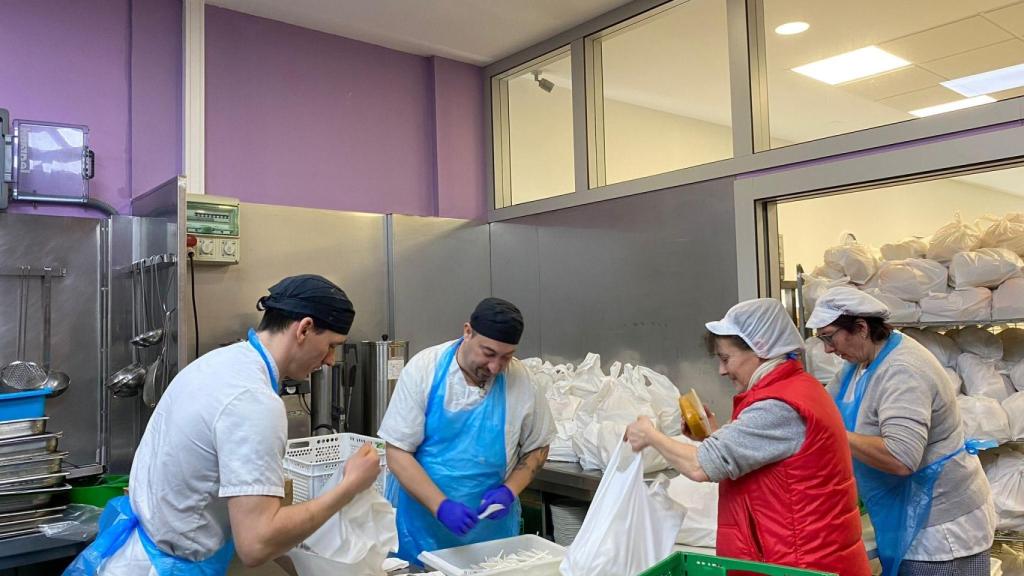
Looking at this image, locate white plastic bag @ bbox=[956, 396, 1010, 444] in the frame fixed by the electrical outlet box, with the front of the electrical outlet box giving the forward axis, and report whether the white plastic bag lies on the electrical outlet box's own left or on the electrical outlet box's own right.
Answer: on the electrical outlet box's own left

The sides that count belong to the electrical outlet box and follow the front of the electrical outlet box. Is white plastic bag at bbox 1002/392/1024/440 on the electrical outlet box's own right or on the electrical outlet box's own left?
on the electrical outlet box's own left

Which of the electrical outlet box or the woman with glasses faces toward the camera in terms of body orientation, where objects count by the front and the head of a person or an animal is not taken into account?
the electrical outlet box

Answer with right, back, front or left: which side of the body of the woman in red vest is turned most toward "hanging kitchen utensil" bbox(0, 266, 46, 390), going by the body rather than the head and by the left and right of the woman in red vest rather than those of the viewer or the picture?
front

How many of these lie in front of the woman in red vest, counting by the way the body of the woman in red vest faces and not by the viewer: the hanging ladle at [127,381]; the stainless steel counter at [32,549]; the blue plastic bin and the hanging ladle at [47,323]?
4

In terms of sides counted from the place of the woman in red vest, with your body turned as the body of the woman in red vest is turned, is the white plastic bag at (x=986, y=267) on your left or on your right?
on your right

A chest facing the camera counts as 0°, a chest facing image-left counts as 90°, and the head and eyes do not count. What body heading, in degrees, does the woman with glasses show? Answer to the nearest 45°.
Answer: approximately 90°

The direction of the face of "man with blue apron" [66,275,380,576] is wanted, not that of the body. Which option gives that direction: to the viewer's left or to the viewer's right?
to the viewer's right

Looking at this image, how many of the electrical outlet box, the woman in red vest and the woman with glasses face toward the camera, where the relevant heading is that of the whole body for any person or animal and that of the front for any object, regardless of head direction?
1

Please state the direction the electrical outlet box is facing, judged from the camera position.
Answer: facing the viewer

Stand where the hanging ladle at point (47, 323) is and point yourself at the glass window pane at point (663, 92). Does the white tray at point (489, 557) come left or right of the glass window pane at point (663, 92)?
right

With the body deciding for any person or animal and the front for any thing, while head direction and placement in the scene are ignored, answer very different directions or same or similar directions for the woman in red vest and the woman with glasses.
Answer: same or similar directions

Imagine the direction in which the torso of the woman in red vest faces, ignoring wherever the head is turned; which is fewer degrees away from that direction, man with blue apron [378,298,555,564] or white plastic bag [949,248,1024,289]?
the man with blue apron

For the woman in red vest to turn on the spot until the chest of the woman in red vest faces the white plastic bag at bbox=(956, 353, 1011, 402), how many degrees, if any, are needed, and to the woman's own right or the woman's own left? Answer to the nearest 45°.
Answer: approximately 135° to the woman's own right

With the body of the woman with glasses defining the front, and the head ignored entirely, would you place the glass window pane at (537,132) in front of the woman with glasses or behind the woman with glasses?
in front

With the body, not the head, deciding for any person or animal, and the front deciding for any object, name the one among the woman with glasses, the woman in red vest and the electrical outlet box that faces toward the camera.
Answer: the electrical outlet box

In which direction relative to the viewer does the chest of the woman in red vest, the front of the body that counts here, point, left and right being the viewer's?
facing to the left of the viewer

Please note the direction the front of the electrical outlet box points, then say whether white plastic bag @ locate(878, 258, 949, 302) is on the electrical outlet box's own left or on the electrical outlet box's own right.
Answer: on the electrical outlet box's own left

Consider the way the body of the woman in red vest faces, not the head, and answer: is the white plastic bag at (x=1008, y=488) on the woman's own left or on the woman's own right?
on the woman's own right

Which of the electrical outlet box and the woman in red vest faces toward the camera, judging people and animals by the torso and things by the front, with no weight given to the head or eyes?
the electrical outlet box
